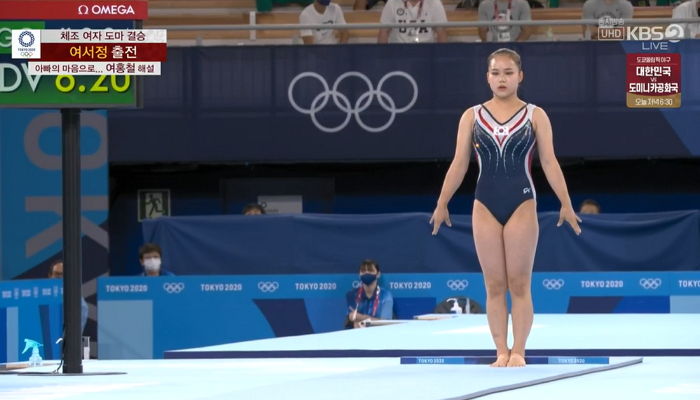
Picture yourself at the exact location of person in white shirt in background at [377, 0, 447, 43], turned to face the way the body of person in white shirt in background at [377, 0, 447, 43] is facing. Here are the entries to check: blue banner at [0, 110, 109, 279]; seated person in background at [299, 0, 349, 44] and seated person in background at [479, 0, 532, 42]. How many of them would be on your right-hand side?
2

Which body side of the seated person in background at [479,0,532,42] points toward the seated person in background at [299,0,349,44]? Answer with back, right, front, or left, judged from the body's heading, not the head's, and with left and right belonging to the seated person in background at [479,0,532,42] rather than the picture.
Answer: right

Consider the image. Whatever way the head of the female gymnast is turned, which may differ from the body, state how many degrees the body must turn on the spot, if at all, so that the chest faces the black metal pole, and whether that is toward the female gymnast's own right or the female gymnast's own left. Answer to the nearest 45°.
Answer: approximately 90° to the female gymnast's own right

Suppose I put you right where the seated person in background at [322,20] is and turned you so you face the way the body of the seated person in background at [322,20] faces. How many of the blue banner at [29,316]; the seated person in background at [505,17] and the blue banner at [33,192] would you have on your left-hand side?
1
